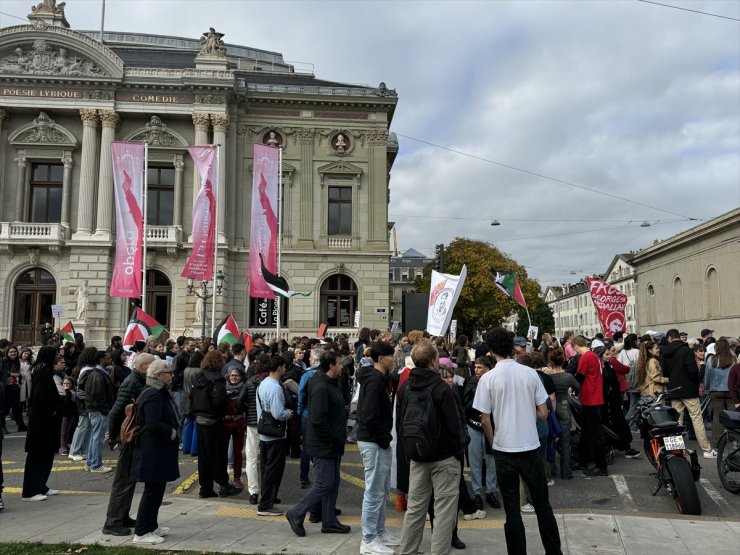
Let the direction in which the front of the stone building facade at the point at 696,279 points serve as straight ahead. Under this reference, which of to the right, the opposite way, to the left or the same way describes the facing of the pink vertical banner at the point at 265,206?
to the left

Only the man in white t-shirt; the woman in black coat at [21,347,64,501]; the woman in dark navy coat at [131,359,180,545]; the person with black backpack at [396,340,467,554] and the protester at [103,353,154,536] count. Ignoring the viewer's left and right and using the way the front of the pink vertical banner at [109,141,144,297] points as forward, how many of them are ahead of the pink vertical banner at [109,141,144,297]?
5

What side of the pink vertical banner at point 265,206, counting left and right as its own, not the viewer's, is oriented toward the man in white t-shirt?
front

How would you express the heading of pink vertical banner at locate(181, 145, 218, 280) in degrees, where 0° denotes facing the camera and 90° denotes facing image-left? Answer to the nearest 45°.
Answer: approximately 0°

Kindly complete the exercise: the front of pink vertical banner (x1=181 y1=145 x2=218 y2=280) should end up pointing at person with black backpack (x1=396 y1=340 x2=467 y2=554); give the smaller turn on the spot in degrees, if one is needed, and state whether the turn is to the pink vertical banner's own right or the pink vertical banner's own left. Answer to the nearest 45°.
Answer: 0° — it already faces them

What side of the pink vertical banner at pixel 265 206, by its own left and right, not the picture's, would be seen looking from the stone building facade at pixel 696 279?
left

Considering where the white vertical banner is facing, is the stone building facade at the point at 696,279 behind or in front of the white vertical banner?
behind

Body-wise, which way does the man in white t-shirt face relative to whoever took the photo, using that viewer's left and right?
facing away from the viewer

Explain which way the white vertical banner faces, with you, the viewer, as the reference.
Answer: facing the viewer

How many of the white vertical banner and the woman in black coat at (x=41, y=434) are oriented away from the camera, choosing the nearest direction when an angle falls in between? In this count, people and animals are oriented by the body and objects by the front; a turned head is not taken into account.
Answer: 0

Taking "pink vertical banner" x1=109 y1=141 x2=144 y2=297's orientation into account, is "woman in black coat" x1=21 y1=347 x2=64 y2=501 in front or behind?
in front

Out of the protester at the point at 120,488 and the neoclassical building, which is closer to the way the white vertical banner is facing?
the protester

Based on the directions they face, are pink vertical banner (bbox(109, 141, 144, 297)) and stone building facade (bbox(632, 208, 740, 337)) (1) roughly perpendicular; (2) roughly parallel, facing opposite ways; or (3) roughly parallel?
roughly perpendicular
